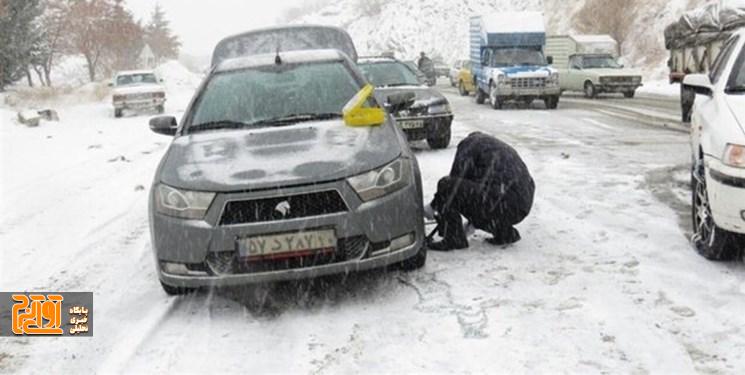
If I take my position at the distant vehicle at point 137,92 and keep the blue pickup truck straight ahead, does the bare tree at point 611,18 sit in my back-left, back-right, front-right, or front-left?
front-left

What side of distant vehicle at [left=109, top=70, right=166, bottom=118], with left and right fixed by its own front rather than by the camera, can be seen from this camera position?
front

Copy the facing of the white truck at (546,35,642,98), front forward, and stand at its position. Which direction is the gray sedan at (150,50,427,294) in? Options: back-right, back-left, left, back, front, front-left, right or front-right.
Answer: front-right

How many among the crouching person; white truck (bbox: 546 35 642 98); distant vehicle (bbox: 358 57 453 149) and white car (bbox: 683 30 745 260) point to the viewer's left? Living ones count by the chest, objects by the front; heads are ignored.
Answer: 1

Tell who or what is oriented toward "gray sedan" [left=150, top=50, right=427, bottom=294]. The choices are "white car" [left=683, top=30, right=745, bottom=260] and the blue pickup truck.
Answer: the blue pickup truck

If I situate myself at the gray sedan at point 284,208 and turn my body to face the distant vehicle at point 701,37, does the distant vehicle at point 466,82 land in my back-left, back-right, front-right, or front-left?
front-left

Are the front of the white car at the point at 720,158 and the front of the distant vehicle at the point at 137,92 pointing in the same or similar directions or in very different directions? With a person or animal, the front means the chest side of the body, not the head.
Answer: same or similar directions

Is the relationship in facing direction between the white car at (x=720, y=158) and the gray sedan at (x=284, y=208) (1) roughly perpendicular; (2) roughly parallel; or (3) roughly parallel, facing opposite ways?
roughly parallel

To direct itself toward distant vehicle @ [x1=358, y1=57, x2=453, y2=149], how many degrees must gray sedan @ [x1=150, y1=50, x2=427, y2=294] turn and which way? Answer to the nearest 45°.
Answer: approximately 180°

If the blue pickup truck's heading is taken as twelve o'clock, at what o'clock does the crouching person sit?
The crouching person is roughly at 12 o'clock from the blue pickup truck.

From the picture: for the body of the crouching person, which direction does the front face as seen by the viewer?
to the viewer's left

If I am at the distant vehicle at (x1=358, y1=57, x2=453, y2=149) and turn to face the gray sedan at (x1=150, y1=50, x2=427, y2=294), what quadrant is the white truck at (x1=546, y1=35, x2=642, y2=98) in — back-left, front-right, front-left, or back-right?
back-left

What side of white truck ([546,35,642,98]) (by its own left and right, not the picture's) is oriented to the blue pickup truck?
right
